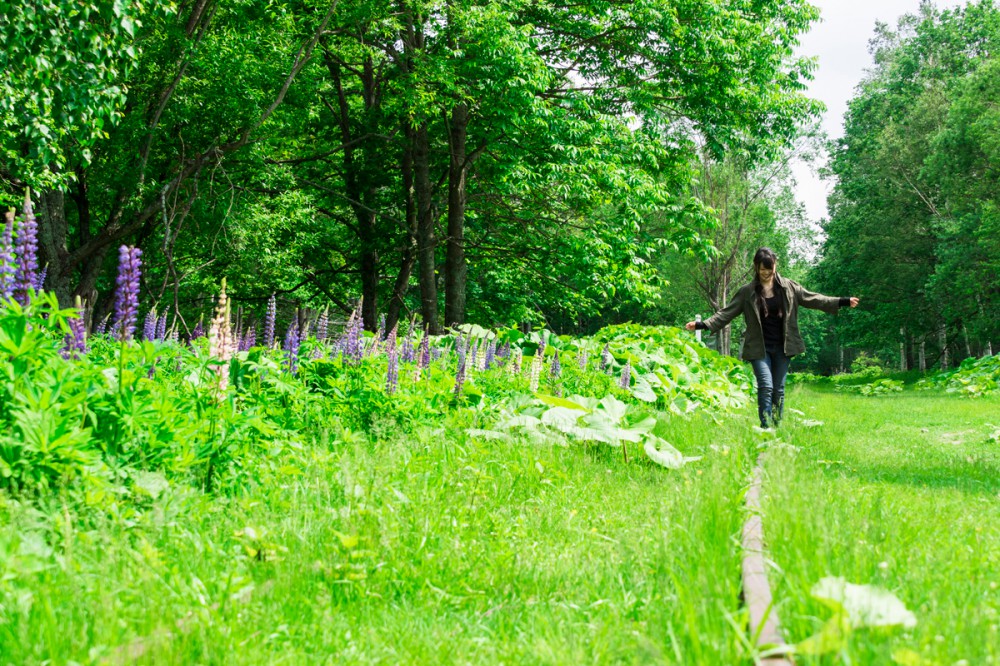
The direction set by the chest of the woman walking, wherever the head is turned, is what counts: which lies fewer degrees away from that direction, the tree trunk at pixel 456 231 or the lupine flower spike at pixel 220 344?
the lupine flower spike

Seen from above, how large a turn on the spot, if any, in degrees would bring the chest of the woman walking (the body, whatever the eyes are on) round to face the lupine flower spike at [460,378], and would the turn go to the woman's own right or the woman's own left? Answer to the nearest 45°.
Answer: approximately 45° to the woman's own right

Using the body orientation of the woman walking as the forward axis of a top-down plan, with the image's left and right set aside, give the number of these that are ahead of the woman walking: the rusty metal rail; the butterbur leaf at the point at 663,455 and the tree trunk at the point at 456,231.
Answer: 2

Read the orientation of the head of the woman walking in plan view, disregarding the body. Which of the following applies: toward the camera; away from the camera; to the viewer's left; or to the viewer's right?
toward the camera

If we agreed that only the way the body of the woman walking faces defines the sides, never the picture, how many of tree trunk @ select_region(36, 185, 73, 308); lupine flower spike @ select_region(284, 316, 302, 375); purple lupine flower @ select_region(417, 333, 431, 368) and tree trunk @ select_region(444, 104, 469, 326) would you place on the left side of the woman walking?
0

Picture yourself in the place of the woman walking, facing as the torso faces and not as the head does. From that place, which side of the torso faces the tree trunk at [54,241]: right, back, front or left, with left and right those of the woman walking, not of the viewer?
right

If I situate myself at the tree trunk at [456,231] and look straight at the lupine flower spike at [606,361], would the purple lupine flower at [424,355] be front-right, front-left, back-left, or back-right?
front-right

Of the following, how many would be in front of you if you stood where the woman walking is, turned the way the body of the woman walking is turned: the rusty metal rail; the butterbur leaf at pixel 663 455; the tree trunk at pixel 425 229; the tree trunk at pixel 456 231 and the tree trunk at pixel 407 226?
2

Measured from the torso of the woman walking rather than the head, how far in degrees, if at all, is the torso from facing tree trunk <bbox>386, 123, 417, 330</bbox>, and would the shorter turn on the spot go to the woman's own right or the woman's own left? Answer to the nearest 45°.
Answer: approximately 135° to the woman's own right

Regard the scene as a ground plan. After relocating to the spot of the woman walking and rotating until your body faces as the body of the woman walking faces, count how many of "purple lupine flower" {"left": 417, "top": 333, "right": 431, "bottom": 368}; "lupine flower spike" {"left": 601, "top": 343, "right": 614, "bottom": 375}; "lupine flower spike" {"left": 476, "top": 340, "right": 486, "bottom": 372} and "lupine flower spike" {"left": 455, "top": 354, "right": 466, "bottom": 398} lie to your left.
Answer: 0

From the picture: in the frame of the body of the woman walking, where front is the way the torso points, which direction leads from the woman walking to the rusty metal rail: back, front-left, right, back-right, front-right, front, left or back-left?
front

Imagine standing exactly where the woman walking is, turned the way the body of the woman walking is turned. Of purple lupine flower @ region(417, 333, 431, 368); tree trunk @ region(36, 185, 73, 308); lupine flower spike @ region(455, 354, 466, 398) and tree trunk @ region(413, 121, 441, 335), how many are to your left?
0

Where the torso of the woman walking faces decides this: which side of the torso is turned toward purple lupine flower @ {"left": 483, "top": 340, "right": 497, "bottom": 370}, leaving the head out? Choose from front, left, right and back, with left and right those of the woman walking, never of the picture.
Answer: right

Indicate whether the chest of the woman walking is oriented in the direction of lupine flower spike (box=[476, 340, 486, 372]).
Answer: no

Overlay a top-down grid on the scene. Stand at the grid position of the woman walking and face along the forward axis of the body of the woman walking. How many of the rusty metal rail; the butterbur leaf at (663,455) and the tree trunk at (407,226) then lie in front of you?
2

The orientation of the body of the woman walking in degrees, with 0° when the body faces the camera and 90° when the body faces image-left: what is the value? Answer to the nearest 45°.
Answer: approximately 0°

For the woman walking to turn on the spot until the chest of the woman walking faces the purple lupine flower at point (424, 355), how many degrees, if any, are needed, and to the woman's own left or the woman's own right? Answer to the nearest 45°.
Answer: approximately 45° to the woman's own right

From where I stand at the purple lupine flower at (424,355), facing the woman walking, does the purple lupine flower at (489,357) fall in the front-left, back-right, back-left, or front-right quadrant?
front-left

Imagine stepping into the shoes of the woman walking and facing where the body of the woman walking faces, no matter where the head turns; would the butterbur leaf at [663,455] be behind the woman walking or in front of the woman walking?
in front
